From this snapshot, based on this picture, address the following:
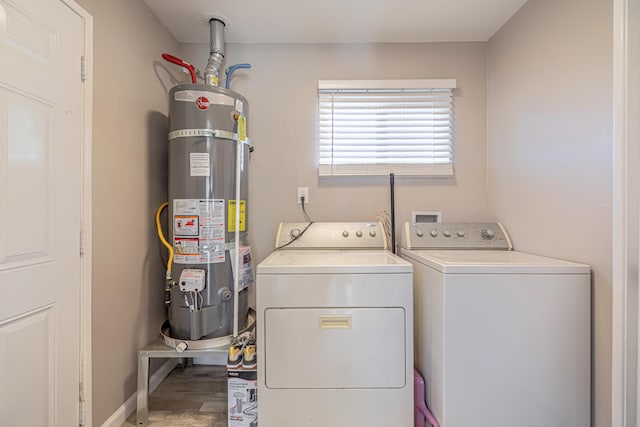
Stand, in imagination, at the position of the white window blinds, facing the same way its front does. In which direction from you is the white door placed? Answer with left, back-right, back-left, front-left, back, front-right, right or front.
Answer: front-right

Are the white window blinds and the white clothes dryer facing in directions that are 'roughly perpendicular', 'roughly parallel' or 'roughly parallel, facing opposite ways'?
roughly parallel

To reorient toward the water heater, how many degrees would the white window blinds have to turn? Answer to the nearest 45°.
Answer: approximately 45° to its right

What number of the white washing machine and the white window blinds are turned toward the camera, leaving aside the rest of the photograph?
2

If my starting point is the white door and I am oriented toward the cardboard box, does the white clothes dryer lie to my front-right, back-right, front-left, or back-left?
front-right

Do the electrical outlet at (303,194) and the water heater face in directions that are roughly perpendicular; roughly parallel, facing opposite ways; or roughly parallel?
roughly parallel

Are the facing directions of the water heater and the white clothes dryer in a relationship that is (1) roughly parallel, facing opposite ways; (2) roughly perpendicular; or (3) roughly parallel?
roughly parallel

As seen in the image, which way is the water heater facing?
toward the camera

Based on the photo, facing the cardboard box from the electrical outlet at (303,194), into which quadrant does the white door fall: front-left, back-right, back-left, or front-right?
front-right

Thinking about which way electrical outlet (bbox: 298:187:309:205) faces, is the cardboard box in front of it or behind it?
in front

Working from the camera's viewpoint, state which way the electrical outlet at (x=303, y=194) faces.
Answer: facing the viewer
